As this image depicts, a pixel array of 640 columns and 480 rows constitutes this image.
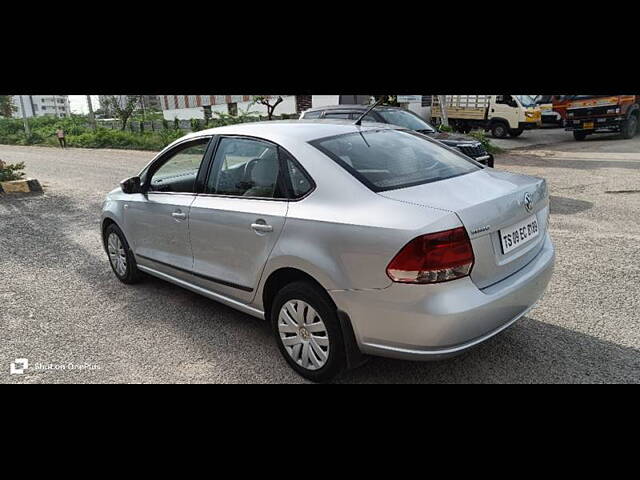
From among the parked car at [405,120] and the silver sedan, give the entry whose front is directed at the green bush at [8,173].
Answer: the silver sedan

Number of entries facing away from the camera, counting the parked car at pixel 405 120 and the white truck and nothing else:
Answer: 0

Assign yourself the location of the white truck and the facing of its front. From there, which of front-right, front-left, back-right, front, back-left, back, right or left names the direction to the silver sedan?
front-right

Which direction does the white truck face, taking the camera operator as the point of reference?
facing the viewer and to the right of the viewer

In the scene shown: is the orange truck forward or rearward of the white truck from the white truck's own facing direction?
forward

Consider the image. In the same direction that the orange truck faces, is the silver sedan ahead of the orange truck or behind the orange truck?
ahead

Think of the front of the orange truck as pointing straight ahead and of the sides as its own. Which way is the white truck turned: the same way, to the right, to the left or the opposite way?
to the left

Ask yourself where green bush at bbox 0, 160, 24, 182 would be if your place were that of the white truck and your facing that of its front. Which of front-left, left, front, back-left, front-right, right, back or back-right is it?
right

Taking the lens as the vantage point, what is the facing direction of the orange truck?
facing the viewer and to the left of the viewer

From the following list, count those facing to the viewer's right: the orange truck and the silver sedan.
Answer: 0

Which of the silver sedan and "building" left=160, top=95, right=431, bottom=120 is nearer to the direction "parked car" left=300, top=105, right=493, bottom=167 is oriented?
the silver sedan

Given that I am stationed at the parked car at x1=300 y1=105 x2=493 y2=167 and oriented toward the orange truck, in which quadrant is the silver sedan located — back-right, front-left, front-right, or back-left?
back-right

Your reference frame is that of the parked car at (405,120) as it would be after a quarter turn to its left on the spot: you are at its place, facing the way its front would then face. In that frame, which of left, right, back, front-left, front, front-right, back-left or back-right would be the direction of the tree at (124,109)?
left

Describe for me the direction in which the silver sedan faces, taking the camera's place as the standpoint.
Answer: facing away from the viewer and to the left of the viewer
